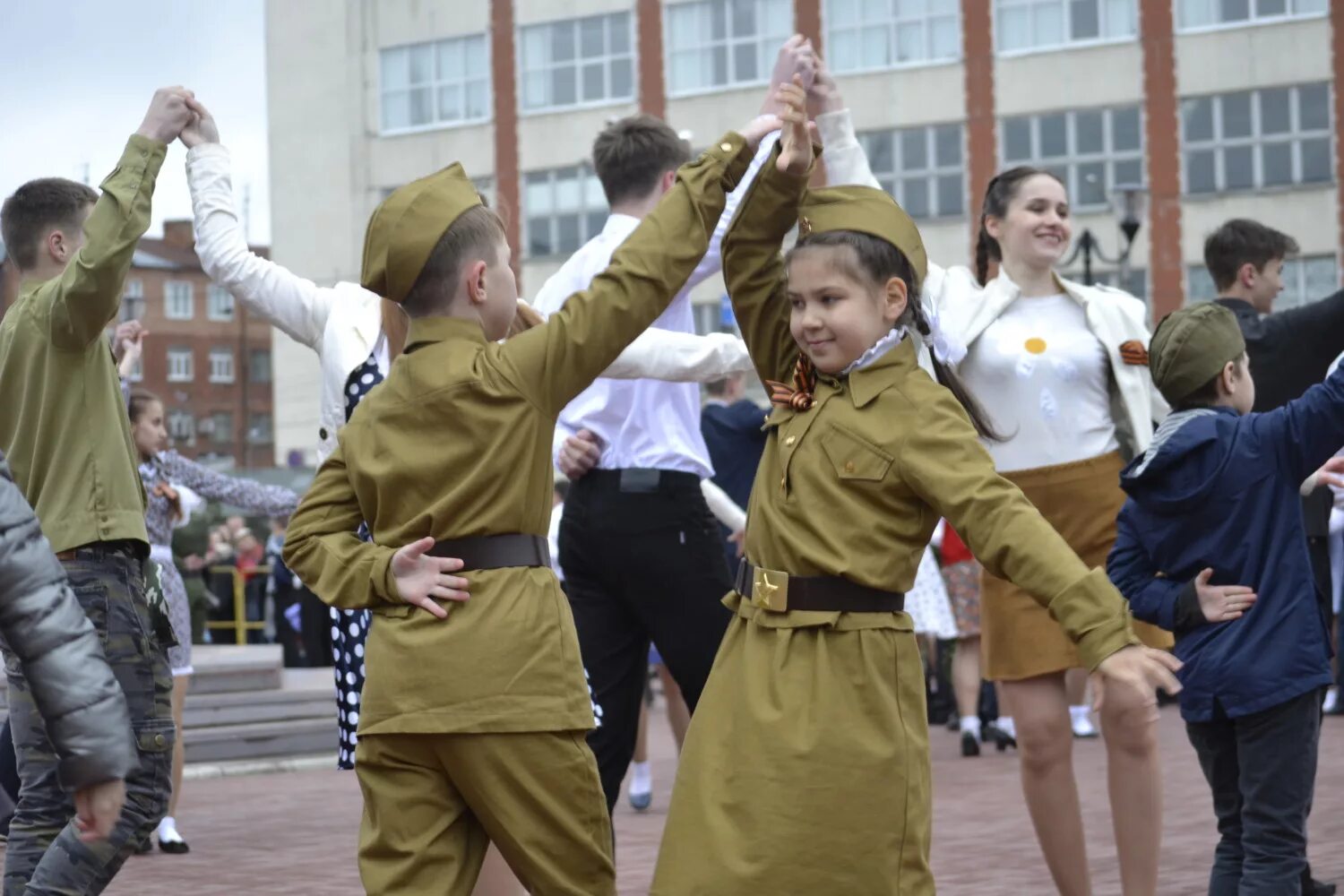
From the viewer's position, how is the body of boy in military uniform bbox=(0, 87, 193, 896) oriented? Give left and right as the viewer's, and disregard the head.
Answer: facing away from the viewer and to the right of the viewer

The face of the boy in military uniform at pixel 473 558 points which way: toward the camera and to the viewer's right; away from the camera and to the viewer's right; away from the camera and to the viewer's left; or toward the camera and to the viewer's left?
away from the camera and to the viewer's right

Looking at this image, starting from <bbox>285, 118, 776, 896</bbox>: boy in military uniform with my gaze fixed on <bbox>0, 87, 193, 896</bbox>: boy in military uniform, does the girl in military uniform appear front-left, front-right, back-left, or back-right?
back-right

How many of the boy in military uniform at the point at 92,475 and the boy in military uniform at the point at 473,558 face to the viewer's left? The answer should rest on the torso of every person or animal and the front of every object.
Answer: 0

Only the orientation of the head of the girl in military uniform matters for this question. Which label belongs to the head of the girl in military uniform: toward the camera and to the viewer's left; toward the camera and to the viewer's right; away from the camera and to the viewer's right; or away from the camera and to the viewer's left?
toward the camera and to the viewer's left

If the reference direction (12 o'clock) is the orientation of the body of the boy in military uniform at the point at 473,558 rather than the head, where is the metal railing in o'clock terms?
The metal railing is roughly at 10 o'clock from the boy in military uniform.

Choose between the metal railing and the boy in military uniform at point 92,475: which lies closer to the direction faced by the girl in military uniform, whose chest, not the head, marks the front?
the boy in military uniform

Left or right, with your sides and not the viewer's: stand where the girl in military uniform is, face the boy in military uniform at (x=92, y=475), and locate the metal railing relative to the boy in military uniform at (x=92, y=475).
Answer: right

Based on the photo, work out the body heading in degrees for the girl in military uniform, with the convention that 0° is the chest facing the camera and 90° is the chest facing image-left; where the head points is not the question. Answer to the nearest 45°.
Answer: approximately 45°

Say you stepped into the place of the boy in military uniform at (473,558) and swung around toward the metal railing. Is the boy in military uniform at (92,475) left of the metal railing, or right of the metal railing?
left

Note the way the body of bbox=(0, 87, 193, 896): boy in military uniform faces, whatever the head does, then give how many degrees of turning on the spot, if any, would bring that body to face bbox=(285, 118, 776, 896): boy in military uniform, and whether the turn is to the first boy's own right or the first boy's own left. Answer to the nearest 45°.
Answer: approximately 90° to the first boy's own right

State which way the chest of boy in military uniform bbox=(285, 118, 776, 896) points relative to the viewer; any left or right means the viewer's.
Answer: facing away from the viewer and to the right of the viewer

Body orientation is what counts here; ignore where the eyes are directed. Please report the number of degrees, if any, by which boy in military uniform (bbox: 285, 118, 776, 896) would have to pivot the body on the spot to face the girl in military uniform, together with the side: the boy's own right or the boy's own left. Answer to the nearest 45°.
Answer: approximately 45° to the boy's own right
